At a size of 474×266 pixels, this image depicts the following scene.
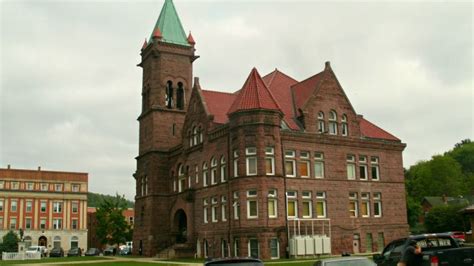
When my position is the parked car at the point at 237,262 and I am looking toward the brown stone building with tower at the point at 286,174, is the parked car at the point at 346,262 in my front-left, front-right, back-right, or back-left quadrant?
front-right

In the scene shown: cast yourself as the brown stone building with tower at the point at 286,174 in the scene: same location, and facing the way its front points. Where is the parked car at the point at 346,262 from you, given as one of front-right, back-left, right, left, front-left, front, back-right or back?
front-left

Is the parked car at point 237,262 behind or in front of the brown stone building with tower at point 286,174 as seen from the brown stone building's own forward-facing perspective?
in front

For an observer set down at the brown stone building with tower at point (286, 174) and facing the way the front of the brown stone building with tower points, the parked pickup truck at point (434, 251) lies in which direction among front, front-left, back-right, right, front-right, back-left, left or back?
front-left

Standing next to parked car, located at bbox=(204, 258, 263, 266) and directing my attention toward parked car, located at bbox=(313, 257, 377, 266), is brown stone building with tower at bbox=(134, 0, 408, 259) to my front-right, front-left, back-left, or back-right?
front-left

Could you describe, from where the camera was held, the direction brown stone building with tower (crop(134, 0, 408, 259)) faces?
facing the viewer and to the left of the viewer
